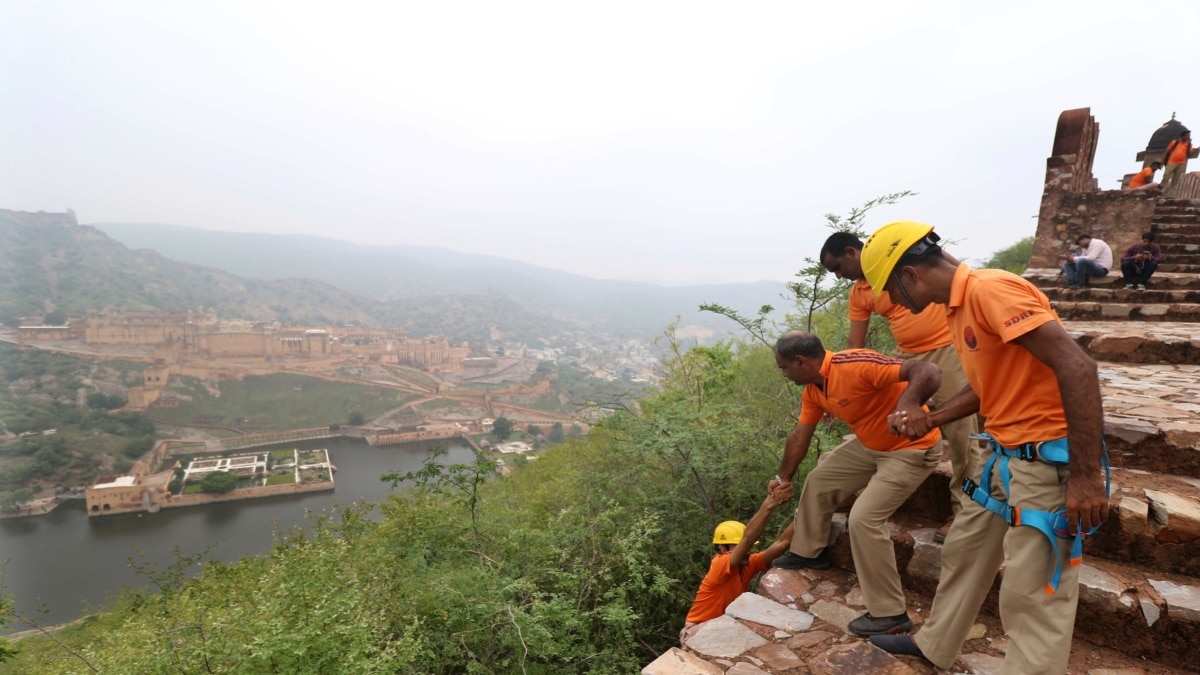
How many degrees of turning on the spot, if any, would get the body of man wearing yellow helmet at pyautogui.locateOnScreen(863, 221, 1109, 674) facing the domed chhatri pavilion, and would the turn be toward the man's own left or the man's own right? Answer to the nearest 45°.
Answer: approximately 90° to the man's own right

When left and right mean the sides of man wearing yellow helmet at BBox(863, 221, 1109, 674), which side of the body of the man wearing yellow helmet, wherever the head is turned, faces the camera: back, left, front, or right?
left

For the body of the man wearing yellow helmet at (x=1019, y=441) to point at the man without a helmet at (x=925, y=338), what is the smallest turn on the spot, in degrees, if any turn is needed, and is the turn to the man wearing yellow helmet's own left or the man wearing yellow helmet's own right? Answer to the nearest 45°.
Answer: approximately 90° to the man wearing yellow helmet's own right

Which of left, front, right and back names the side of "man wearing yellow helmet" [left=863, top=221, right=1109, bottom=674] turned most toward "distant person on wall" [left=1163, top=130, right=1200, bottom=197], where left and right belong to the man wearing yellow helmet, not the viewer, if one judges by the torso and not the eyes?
right

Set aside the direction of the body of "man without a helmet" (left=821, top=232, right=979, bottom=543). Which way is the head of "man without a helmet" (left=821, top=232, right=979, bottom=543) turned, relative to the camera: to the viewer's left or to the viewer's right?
to the viewer's left

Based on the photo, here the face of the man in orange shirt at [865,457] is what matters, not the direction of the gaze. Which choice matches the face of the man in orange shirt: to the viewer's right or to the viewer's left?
to the viewer's left

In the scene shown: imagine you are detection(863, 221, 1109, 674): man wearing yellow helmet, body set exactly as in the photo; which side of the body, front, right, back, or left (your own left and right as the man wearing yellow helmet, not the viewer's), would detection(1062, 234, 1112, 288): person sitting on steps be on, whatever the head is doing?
right

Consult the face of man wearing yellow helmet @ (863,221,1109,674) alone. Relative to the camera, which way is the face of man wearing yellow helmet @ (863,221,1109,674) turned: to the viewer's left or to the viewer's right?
to the viewer's left

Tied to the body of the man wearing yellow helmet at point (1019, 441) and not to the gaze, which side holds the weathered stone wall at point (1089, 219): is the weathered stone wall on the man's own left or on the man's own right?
on the man's own right

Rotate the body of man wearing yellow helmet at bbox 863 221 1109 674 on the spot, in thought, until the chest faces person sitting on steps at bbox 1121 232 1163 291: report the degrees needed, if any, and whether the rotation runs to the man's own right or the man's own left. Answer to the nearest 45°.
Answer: approximately 90° to the man's own right

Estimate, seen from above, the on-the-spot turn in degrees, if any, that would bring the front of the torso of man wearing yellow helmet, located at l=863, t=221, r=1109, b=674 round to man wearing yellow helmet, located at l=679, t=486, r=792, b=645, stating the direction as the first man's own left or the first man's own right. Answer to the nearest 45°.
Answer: approximately 45° to the first man's own right
